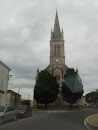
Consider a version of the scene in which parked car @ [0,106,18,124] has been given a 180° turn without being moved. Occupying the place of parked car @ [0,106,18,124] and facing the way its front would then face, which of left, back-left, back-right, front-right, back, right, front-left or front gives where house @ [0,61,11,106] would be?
front-left

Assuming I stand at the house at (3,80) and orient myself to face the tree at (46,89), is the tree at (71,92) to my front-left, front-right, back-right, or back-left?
front-right

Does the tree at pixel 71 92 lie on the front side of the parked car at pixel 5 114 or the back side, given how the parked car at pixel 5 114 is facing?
on the back side

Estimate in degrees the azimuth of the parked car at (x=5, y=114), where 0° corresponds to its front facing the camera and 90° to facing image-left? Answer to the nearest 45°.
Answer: approximately 45°

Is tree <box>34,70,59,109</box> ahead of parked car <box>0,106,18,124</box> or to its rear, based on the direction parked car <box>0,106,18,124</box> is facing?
to the rear

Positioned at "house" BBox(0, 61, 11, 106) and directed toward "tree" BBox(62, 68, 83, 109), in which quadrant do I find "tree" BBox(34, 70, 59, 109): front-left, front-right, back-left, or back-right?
front-left
